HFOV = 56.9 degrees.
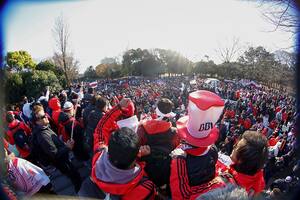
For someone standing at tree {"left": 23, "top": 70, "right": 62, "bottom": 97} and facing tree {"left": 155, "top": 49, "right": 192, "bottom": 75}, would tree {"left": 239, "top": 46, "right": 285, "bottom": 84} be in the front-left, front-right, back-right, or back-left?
front-right

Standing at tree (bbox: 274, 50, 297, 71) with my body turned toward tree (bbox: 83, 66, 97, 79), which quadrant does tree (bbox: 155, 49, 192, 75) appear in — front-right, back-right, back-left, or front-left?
front-right

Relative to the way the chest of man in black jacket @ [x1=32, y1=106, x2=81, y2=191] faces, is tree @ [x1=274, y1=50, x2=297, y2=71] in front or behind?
in front
